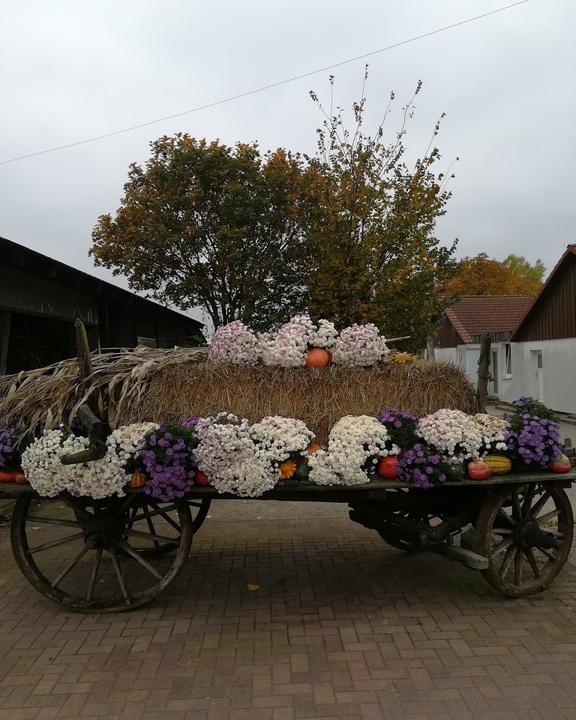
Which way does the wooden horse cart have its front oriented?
to the viewer's right

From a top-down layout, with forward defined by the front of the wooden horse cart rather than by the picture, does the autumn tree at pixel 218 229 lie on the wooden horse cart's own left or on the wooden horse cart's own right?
on the wooden horse cart's own left

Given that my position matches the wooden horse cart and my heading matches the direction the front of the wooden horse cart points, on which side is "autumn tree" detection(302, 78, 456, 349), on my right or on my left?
on my left
